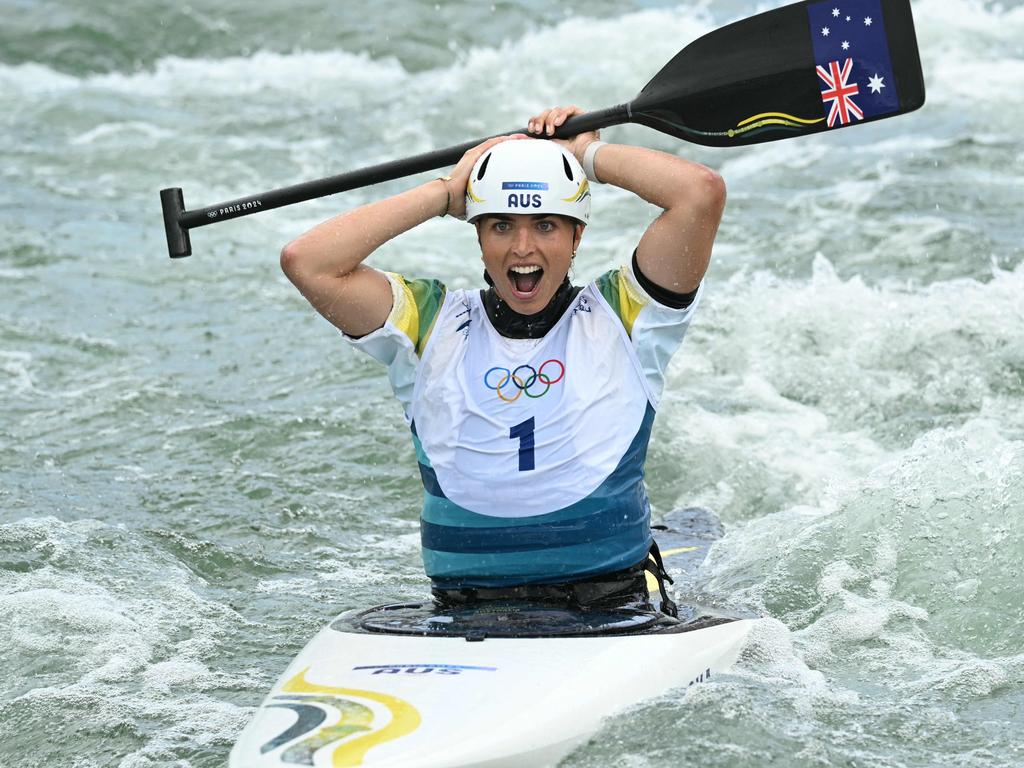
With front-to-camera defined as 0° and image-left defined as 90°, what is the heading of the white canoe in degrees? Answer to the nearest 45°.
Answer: approximately 45°

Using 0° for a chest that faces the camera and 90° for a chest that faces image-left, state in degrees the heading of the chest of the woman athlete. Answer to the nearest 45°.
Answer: approximately 0°
